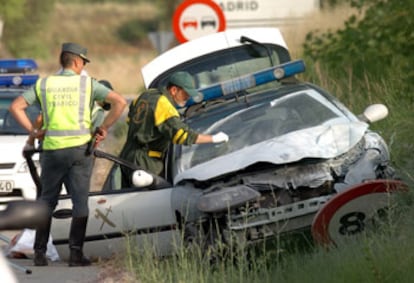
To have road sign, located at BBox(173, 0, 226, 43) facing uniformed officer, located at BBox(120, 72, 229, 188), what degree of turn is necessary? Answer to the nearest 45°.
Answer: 0° — it already faces them

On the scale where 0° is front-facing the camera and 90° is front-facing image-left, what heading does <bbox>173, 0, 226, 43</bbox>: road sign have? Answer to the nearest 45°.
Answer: approximately 0°
